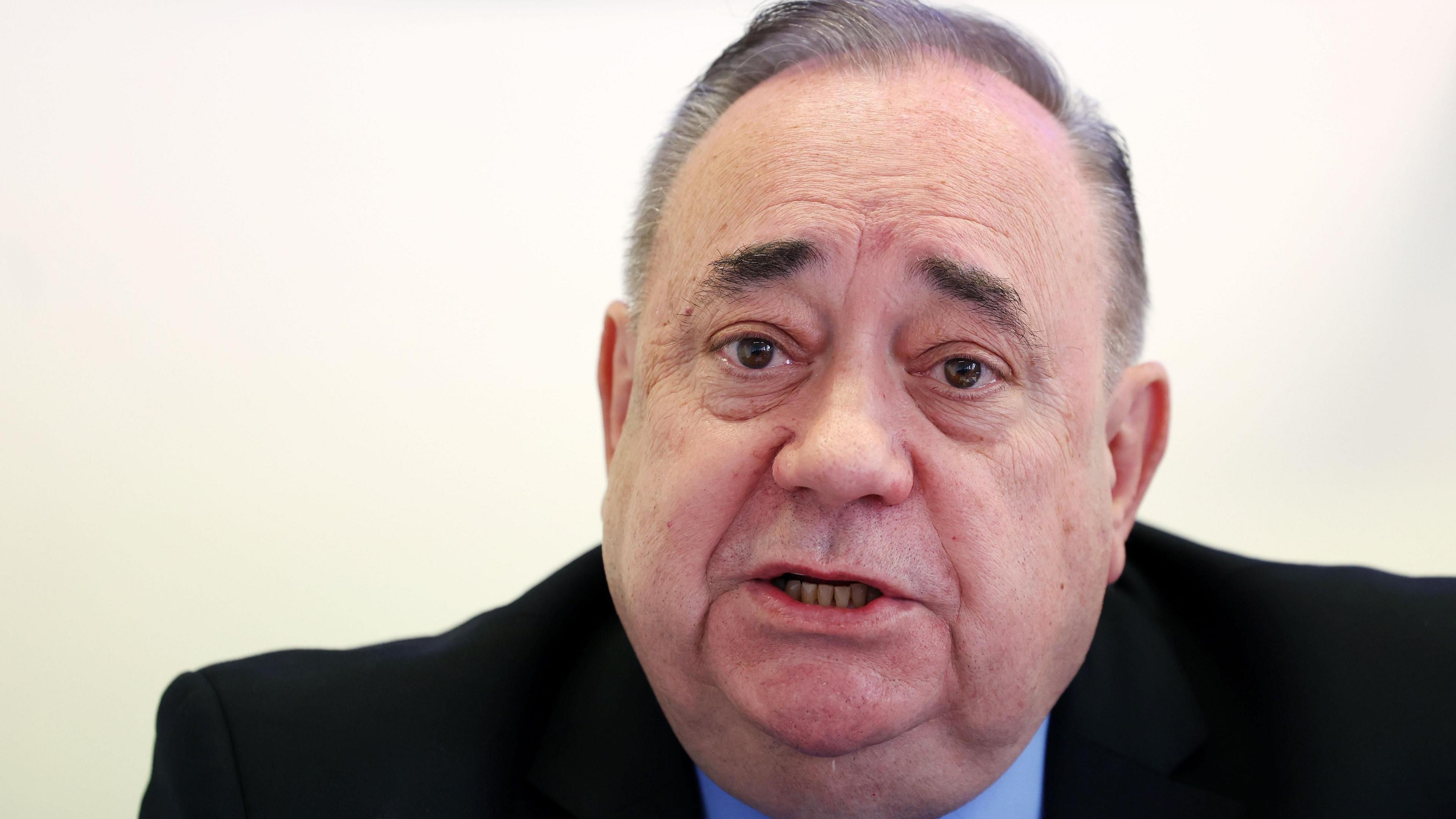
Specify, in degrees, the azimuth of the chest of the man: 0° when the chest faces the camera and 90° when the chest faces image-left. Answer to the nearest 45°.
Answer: approximately 0°
